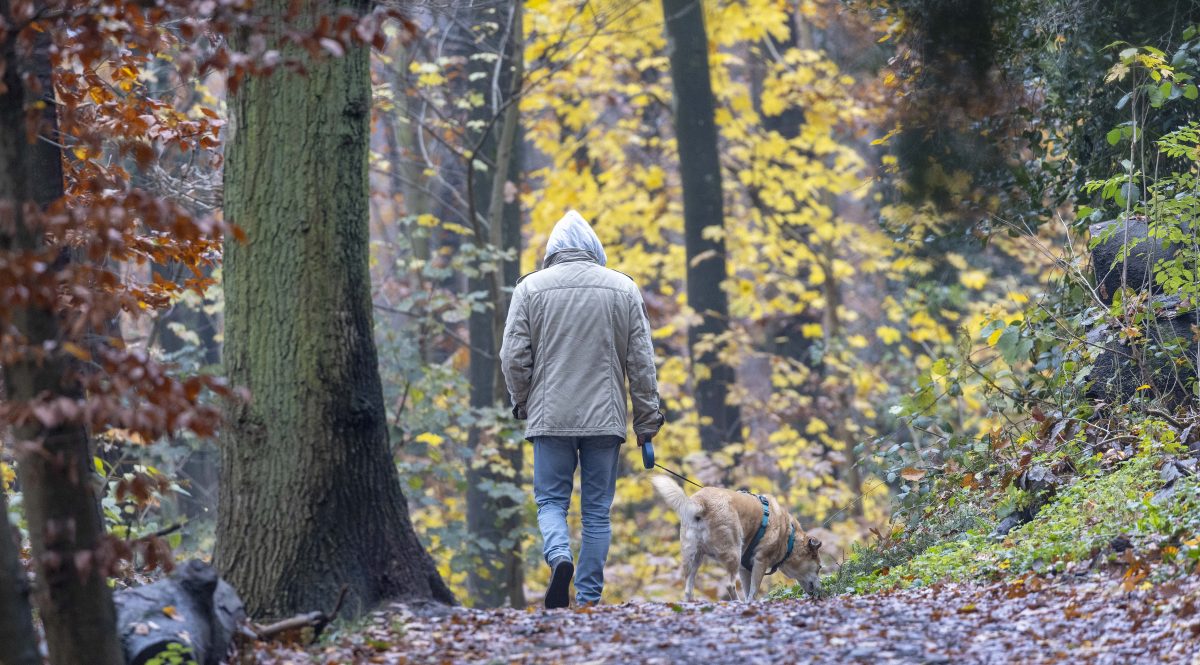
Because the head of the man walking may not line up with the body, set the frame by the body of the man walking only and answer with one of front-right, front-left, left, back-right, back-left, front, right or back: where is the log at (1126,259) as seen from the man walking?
right

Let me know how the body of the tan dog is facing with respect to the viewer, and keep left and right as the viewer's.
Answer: facing away from the viewer and to the right of the viewer

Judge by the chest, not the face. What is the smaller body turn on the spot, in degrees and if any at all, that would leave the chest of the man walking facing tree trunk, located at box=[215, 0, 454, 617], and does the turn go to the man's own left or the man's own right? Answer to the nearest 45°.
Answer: approximately 135° to the man's own left

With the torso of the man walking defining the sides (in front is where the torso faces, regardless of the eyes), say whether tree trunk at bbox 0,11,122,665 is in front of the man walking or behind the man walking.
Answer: behind

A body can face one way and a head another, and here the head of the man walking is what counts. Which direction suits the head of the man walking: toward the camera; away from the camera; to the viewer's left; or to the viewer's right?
away from the camera

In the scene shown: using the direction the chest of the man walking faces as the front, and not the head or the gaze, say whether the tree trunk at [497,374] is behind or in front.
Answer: in front

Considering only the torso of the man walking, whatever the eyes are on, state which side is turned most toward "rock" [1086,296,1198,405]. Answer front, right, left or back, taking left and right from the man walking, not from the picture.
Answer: right

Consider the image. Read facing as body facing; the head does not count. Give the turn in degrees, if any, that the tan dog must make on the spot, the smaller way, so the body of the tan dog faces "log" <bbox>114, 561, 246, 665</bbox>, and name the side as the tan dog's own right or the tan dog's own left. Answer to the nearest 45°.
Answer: approximately 180°

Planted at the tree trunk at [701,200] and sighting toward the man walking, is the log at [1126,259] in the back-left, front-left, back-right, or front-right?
front-left

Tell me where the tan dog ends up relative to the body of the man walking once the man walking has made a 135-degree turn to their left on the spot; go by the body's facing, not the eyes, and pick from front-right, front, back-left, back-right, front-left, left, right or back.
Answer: back

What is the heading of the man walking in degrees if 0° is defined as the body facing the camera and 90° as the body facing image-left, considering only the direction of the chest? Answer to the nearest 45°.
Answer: approximately 180°

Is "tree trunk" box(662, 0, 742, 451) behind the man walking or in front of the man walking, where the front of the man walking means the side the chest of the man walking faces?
in front
